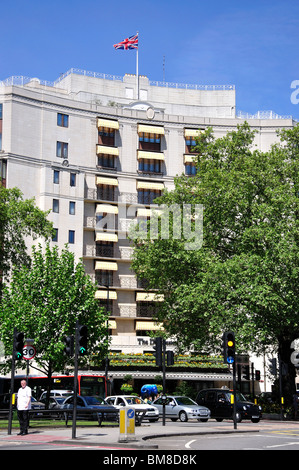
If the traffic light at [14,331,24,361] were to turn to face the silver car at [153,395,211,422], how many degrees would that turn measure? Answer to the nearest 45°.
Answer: approximately 135° to its left

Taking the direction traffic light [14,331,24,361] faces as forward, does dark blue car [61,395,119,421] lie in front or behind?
behind

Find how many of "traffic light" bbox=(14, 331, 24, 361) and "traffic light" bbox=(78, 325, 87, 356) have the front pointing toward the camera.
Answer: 2

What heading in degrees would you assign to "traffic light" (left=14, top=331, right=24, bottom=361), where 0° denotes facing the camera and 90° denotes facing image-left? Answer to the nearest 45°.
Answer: approximately 0°

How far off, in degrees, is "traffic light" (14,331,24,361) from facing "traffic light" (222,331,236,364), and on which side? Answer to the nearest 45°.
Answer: approximately 90° to its left

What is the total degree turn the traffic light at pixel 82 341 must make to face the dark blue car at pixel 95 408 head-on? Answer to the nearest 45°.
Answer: approximately 180°

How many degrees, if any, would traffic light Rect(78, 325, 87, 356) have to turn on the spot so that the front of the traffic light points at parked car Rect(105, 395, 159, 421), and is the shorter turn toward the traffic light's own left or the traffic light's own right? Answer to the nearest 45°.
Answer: approximately 180°

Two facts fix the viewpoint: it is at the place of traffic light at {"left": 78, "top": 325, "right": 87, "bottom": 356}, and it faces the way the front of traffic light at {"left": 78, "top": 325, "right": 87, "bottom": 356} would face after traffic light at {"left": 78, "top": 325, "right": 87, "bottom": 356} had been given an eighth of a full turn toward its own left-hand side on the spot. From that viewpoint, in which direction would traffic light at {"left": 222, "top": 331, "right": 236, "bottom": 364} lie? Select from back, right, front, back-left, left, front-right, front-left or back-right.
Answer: left

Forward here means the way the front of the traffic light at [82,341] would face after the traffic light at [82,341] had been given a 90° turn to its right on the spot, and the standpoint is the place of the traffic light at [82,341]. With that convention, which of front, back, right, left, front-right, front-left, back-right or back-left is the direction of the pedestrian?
front-right

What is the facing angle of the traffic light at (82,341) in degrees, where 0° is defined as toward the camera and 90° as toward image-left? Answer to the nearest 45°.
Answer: approximately 0°

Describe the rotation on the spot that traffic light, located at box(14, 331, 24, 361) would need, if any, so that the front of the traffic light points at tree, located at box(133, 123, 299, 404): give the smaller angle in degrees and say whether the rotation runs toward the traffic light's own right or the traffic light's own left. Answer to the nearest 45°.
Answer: approximately 135° to the traffic light's own left
